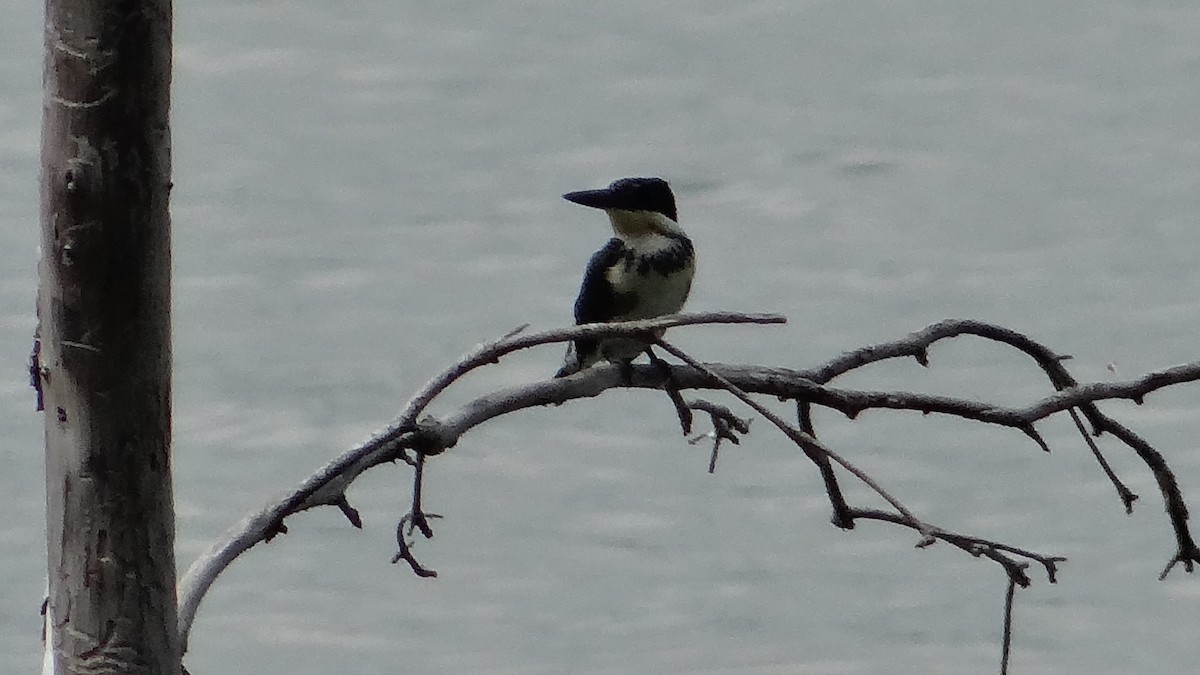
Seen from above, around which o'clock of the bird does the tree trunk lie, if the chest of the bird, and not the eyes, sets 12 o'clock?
The tree trunk is roughly at 4 o'clock from the bird.
